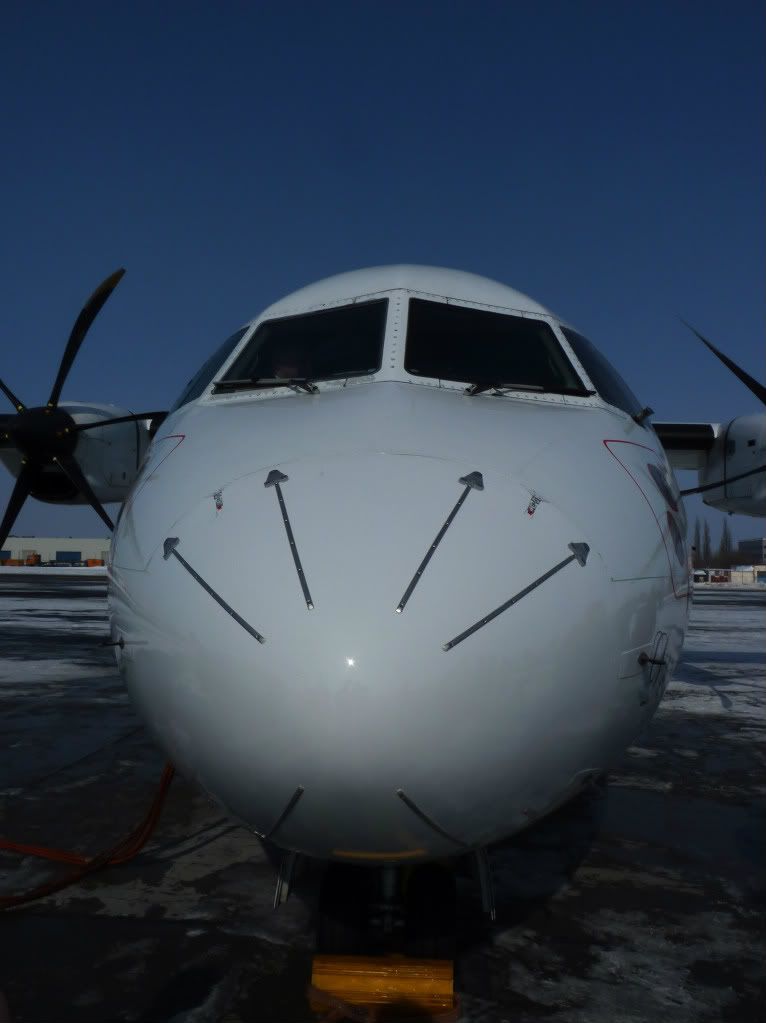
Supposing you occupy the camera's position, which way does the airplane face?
facing the viewer
